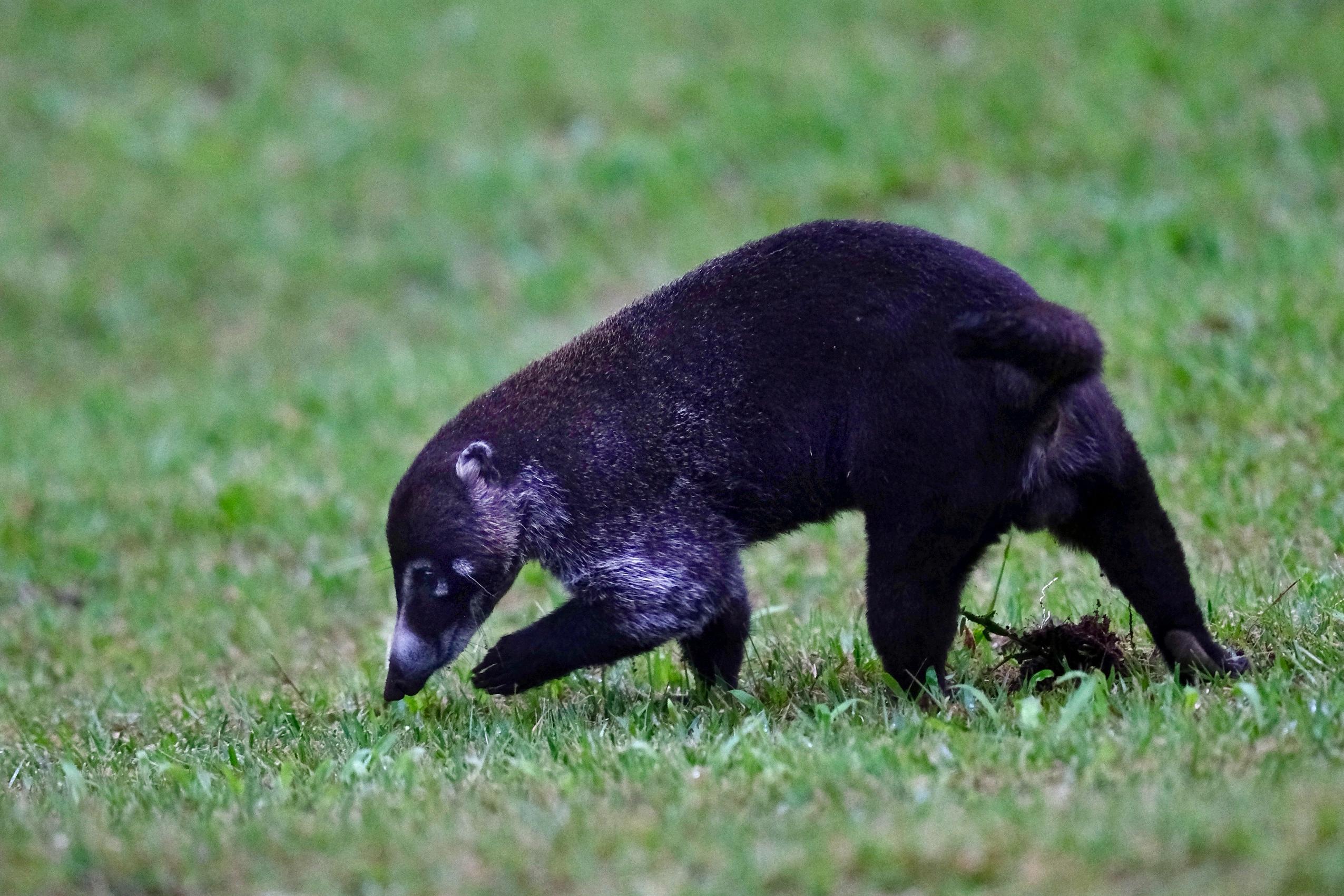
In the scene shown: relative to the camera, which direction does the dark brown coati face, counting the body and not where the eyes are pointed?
to the viewer's left
